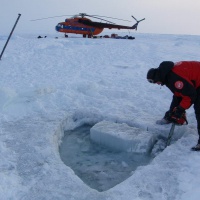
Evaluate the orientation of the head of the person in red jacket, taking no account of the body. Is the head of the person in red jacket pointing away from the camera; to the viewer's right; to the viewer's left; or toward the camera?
to the viewer's left

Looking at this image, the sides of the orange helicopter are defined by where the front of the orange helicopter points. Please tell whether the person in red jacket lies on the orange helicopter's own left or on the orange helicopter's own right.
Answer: on the orange helicopter's own left

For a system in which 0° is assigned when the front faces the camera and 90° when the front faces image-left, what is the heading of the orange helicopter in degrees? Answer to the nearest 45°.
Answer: approximately 90°

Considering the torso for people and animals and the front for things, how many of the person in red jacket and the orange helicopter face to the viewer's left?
2

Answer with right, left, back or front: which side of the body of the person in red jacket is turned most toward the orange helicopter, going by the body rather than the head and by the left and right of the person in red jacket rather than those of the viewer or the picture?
right

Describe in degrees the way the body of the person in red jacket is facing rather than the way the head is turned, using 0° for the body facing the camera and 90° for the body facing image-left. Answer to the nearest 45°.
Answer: approximately 90°
